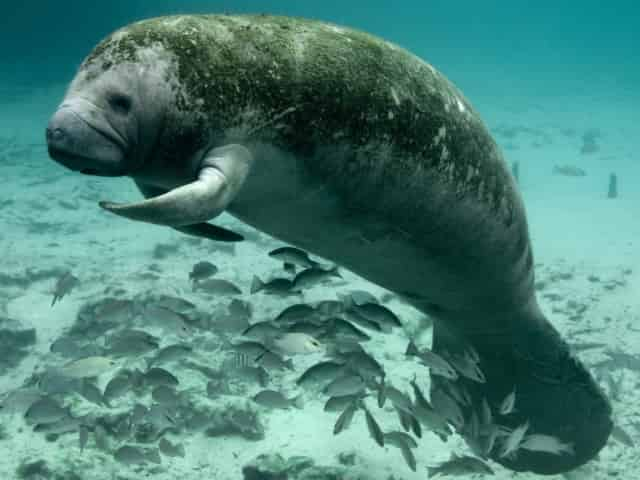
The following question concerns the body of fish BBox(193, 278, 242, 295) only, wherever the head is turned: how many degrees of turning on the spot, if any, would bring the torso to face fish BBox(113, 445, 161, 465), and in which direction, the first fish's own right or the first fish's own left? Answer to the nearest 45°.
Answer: approximately 45° to the first fish's own left

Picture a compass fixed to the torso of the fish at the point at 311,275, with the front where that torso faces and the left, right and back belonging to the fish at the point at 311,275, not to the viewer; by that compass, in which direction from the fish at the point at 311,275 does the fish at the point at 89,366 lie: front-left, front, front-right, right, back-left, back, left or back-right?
front

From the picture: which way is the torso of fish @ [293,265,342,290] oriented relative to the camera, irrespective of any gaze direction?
to the viewer's left

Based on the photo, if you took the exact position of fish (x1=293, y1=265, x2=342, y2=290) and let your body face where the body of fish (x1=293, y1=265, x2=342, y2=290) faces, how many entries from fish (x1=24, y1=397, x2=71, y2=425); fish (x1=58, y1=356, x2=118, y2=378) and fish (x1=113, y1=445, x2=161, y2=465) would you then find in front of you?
3

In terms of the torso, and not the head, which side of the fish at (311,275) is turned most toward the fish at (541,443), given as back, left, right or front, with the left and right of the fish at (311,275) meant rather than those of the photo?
back

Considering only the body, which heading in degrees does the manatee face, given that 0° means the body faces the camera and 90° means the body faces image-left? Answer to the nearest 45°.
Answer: approximately 90°
